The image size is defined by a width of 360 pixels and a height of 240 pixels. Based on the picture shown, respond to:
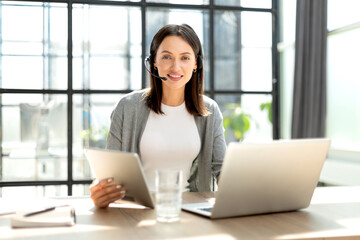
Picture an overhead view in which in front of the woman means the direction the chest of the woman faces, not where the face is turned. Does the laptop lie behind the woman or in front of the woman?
in front

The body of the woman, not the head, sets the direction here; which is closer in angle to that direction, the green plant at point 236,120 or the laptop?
the laptop

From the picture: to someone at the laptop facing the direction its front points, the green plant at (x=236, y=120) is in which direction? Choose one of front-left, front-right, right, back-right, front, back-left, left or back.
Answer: front-right

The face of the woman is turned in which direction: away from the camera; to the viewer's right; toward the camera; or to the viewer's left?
toward the camera

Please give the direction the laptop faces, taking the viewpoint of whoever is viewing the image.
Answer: facing away from the viewer and to the left of the viewer

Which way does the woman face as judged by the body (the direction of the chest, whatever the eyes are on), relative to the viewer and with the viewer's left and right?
facing the viewer

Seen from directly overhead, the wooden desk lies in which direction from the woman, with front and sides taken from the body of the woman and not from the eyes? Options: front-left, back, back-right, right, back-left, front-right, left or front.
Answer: front

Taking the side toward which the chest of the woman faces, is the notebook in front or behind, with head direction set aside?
in front

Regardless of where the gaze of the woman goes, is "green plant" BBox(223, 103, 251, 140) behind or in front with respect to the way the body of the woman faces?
behind

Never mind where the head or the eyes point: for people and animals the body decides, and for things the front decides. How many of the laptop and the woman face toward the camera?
1

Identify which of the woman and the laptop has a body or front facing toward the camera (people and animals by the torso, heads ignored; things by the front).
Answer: the woman

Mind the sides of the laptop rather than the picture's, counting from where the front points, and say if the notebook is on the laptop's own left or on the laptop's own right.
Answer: on the laptop's own left

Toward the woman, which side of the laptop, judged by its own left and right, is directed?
front
